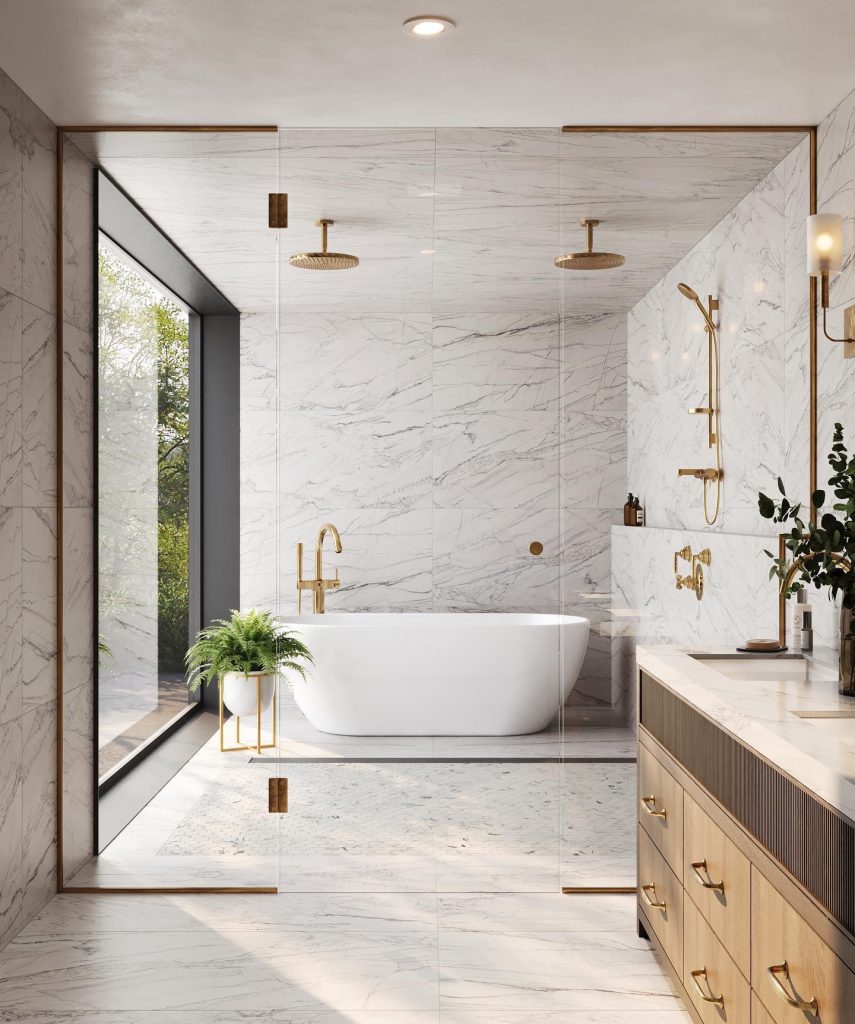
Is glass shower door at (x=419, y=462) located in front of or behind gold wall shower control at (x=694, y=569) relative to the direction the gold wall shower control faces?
in front

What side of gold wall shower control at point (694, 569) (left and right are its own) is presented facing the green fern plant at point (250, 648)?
front

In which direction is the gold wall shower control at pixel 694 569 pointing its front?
to the viewer's left

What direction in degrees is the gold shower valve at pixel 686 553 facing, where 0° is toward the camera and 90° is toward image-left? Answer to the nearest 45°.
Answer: approximately 90°

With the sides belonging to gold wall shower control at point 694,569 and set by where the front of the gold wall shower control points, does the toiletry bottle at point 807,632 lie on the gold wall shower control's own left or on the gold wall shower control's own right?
on the gold wall shower control's own left

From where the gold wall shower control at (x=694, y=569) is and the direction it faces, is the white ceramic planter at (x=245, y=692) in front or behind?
in front

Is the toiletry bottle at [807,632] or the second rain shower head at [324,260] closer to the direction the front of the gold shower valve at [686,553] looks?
the second rain shower head

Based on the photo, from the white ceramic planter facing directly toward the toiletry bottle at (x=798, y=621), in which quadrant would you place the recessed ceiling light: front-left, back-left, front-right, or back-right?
front-right

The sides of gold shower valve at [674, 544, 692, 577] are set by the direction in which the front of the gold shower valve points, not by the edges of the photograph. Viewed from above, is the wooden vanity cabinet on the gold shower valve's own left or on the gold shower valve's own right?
on the gold shower valve's own left

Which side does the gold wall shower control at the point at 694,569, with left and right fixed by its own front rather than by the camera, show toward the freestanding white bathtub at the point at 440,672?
front

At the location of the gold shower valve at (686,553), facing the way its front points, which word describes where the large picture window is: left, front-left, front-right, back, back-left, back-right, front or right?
front
